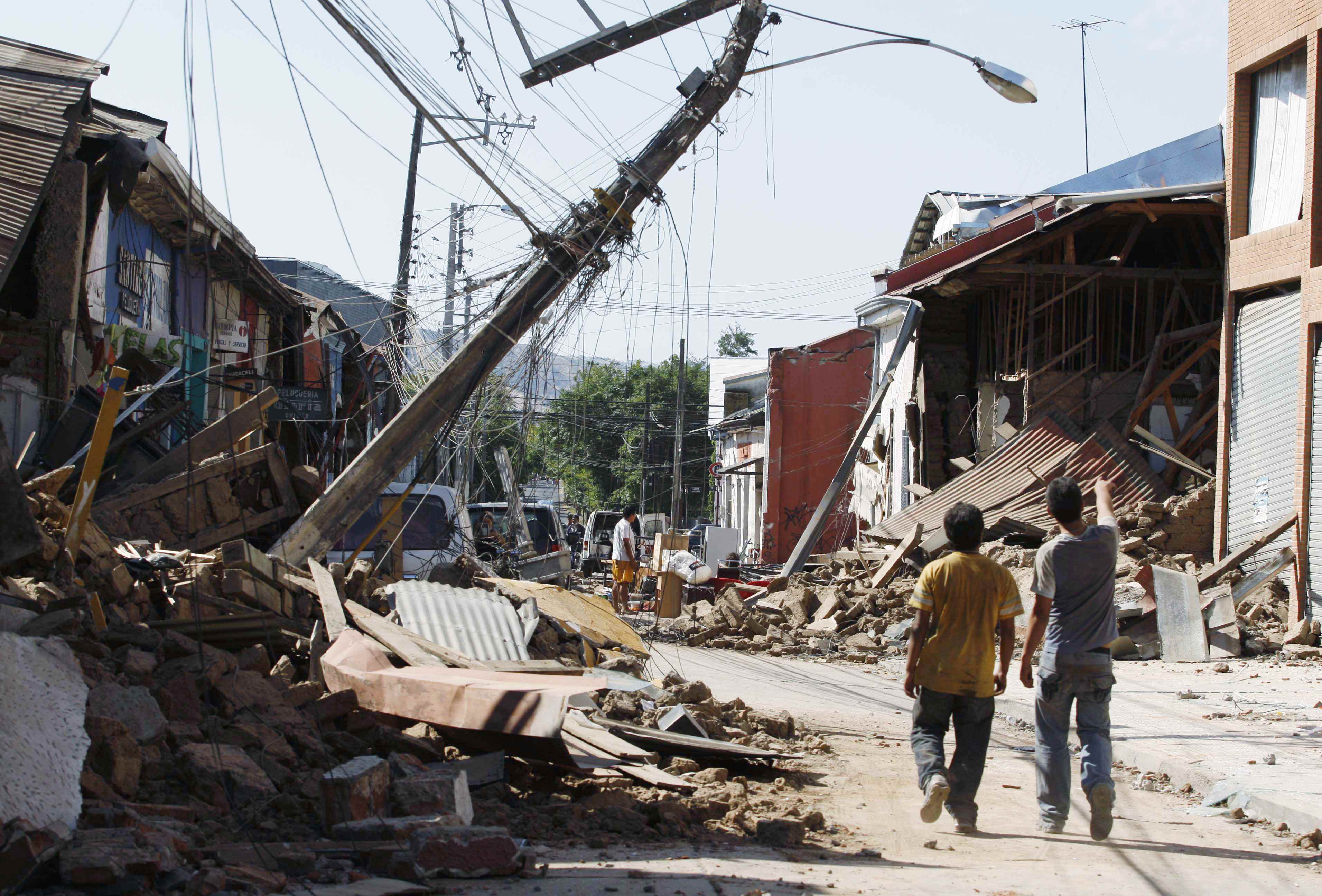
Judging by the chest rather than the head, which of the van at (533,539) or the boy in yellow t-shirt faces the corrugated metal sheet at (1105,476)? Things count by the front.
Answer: the boy in yellow t-shirt

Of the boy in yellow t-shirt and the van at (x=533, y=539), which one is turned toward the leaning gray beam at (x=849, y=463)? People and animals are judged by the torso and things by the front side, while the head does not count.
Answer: the boy in yellow t-shirt

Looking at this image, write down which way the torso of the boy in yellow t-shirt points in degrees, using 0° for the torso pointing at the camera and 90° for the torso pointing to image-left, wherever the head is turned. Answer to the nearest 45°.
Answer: approximately 180°

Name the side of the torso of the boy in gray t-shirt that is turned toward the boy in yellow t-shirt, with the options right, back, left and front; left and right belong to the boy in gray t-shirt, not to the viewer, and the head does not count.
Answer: left

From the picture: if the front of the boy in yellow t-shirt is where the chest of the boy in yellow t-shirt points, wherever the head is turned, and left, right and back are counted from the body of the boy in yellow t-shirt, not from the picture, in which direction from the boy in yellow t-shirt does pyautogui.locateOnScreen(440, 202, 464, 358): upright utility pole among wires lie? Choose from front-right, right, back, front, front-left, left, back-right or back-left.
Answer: front-left

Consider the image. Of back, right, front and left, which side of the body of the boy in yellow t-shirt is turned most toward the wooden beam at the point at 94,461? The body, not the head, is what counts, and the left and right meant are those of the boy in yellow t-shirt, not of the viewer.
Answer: left

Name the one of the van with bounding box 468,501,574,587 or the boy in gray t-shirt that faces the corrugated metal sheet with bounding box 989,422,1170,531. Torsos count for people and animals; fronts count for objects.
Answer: the boy in gray t-shirt

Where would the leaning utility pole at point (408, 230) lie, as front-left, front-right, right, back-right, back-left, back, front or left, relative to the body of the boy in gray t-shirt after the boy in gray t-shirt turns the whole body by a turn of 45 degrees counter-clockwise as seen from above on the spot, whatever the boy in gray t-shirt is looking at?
front

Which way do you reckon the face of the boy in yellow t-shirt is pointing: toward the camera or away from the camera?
away from the camera

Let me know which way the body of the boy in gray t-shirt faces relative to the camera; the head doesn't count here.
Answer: away from the camera

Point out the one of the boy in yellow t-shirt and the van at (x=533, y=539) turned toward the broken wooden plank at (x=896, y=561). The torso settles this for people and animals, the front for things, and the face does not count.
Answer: the boy in yellow t-shirt

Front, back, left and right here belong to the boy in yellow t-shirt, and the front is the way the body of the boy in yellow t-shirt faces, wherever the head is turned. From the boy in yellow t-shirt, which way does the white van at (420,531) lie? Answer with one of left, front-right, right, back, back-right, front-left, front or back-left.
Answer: front-left

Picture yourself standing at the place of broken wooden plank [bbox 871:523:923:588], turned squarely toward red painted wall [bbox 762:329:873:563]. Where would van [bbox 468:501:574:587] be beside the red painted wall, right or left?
left

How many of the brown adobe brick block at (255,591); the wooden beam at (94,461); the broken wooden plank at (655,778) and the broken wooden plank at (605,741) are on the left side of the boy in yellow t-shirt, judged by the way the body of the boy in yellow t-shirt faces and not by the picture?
4

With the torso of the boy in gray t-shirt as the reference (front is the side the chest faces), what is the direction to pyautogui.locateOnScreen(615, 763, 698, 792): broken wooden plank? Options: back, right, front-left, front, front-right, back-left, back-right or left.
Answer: left
